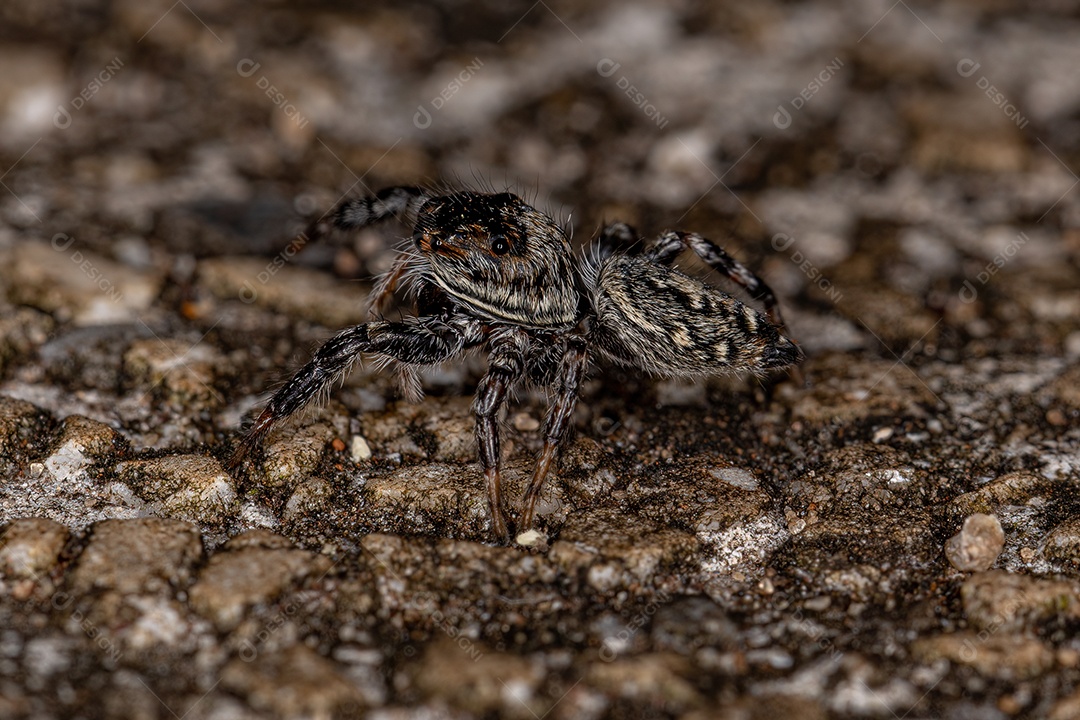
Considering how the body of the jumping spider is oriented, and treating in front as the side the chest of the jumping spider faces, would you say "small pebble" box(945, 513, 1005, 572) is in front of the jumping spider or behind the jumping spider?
behind

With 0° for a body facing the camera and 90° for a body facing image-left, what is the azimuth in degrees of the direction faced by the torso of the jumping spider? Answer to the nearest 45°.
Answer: approximately 90°
